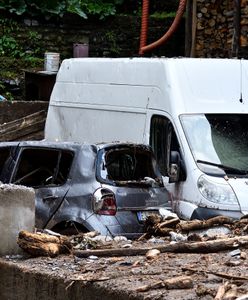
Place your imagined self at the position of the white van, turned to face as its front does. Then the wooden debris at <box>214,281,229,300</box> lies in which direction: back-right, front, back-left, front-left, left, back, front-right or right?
front-right

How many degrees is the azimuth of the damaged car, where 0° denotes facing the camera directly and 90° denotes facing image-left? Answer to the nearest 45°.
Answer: approximately 135°

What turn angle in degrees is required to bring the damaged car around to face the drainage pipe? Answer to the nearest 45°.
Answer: approximately 45° to its right

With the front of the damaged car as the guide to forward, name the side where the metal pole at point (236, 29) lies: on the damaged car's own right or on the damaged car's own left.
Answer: on the damaged car's own right

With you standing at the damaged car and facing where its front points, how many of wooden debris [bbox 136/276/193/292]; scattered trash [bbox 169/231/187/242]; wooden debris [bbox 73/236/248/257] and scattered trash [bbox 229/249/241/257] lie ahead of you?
0

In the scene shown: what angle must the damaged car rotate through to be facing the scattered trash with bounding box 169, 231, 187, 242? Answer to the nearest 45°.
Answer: approximately 180°

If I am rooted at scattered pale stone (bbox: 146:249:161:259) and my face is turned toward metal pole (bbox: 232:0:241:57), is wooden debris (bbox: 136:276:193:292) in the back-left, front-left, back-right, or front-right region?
back-right

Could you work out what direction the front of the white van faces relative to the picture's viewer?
facing the viewer and to the right of the viewer

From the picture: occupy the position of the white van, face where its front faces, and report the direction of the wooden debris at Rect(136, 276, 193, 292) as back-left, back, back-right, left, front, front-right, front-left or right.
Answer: front-right

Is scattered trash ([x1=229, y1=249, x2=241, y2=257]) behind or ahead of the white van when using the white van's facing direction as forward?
ahead

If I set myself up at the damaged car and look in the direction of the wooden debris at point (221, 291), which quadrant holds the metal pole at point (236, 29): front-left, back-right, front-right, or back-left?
back-left

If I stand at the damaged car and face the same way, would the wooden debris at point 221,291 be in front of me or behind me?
behind

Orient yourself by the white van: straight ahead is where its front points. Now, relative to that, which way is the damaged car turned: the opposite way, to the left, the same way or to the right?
the opposite way

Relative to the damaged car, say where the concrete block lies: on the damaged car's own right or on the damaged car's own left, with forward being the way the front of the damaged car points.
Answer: on the damaged car's own left
